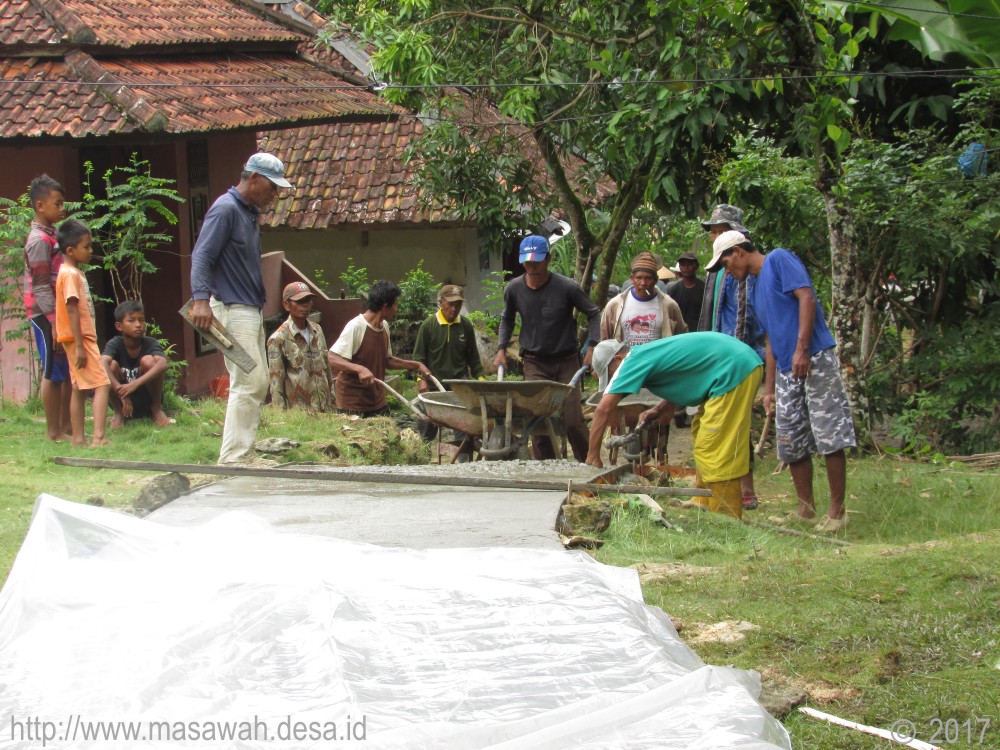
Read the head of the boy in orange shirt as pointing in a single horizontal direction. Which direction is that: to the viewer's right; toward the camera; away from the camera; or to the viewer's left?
to the viewer's right

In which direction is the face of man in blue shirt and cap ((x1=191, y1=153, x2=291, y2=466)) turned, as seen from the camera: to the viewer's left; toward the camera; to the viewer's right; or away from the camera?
to the viewer's right

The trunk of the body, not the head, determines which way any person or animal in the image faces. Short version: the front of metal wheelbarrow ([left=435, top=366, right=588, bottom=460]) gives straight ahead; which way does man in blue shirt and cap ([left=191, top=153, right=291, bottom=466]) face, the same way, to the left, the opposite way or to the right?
to the left

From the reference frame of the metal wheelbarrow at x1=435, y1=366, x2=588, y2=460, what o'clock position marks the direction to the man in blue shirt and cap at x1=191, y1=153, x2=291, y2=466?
The man in blue shirt and cap is roughly at 2 o'clock from the metal wheelbarrow.

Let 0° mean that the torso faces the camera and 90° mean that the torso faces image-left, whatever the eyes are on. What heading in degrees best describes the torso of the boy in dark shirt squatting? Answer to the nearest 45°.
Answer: approximately 0°

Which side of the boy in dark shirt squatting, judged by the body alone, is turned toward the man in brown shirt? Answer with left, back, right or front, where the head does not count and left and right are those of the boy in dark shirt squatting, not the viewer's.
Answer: left

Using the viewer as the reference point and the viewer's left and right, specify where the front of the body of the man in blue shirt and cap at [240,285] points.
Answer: facing to the right of the viewer
